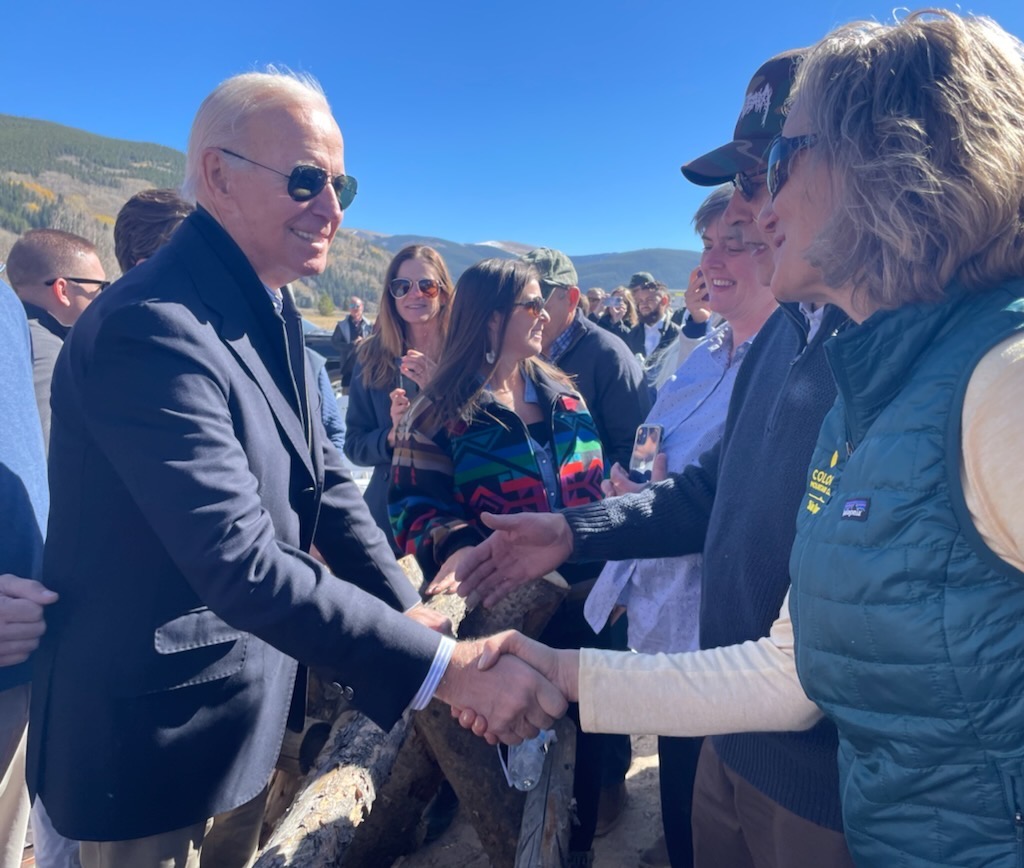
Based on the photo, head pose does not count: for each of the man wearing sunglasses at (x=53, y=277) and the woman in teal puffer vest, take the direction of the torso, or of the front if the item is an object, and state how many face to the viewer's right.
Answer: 1

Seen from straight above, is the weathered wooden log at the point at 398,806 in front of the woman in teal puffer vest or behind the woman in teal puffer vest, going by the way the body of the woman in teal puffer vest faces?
in front

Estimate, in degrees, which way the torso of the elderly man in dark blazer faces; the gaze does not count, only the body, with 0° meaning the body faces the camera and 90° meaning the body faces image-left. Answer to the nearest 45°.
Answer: approximately 315°

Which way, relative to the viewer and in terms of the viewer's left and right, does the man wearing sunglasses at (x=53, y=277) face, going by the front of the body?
facing to the right of the viewer

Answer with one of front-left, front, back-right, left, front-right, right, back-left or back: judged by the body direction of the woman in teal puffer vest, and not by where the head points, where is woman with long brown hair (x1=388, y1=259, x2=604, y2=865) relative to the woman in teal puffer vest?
front-right

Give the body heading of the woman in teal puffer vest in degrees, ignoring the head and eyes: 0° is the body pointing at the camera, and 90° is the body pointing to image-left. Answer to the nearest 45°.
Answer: approximately 90°

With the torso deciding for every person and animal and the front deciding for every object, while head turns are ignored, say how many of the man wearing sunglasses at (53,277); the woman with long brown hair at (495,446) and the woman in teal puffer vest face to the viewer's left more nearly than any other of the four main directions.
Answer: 1
